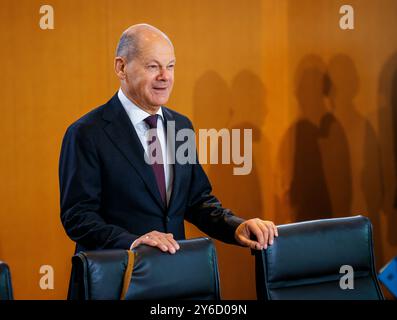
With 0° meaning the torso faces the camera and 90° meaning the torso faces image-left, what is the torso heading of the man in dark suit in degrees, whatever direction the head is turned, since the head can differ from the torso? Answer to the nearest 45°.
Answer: approximately 315°

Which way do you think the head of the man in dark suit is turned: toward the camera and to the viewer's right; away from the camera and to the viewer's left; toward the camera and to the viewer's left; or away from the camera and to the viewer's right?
toward the camera and to the viewer's right
